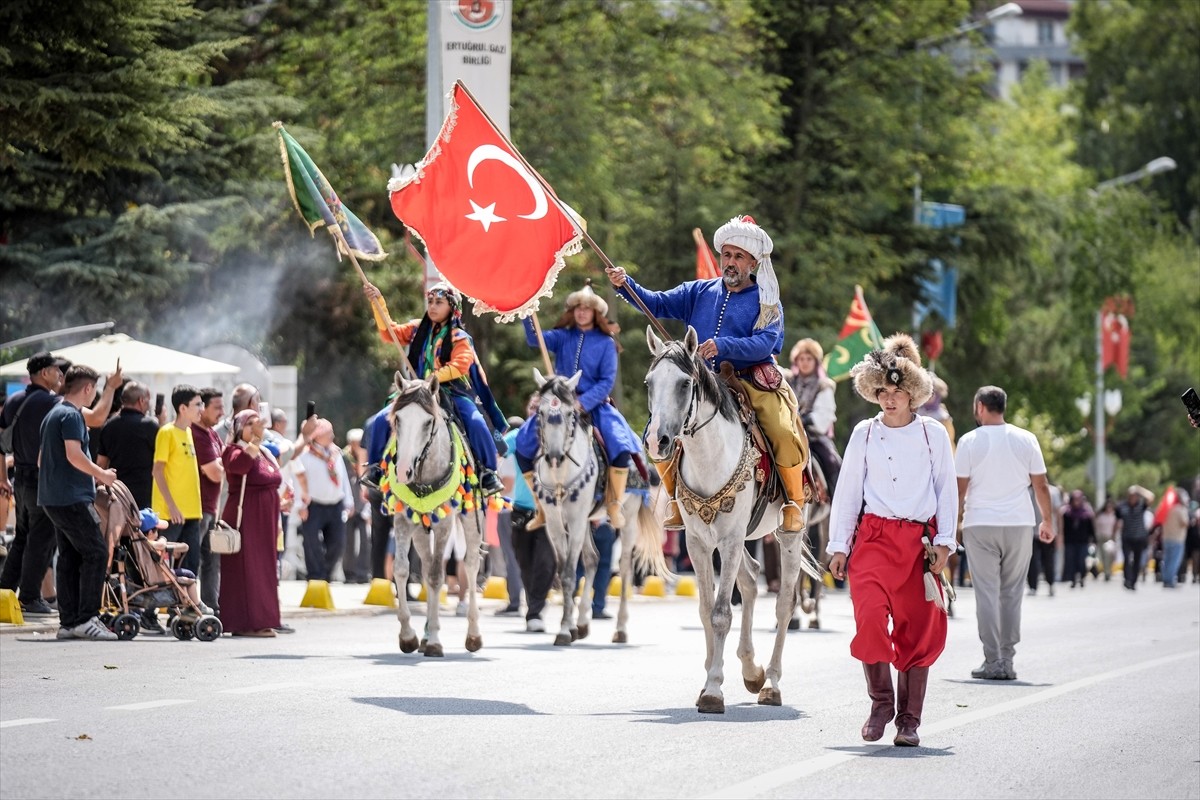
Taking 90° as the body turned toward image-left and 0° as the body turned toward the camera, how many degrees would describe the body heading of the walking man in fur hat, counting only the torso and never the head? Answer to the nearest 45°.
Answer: approximately 0°

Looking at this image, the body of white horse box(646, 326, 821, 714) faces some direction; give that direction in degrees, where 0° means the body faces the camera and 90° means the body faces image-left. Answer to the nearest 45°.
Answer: approximately 45°

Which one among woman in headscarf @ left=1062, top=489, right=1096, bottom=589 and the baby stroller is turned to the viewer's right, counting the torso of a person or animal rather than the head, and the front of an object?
the baby stroller

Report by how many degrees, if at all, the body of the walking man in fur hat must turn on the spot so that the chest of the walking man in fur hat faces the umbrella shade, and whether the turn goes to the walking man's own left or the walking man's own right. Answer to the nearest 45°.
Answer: approximately 135° to the walking man's own right

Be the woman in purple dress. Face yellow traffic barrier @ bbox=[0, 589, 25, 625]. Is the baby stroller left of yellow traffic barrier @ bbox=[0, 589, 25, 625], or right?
left

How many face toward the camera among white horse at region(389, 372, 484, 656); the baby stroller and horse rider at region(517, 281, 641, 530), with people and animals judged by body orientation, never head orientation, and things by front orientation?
2

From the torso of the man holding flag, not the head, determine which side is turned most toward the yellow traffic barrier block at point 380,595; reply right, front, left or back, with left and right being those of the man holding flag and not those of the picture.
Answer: back

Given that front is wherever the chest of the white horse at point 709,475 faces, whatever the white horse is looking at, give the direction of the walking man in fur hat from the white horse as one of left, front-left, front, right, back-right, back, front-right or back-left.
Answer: left

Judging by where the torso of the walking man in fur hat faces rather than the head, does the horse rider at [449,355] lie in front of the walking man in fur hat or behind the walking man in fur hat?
behind

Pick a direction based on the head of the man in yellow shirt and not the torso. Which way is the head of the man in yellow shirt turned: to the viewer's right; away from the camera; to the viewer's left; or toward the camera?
to the viewer's right

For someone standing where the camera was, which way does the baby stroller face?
facing to the right of the viewer

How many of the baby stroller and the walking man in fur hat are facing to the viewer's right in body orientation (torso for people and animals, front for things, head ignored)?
1
